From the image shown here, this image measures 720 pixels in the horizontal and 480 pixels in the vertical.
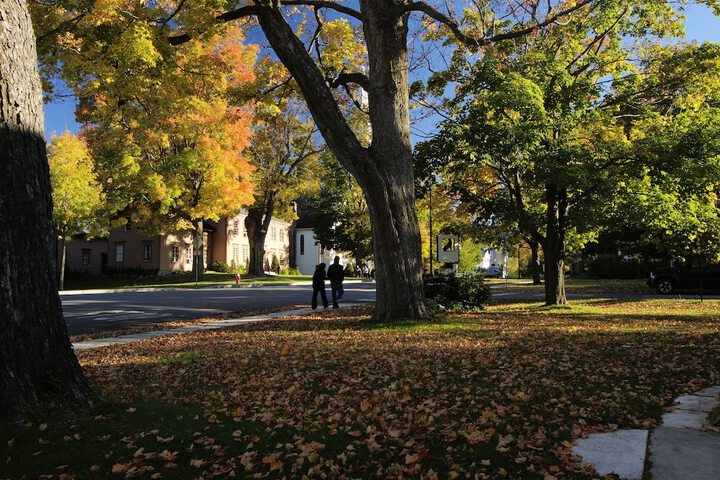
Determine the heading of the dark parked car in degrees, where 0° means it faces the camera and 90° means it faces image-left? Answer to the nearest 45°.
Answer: approximately 90°

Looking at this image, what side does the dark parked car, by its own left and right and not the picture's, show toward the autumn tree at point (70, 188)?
front

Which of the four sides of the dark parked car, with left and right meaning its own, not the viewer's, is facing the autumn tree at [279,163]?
front

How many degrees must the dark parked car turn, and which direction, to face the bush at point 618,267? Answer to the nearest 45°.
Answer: approximately 90° to its right

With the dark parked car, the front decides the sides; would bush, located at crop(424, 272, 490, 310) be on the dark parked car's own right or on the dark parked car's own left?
on the dark parked car's own left

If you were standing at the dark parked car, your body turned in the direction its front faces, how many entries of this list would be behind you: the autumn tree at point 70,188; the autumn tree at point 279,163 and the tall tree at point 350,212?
0

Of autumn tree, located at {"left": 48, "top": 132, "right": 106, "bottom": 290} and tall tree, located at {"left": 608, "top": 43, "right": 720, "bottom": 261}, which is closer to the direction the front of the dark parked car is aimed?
the autumn tree

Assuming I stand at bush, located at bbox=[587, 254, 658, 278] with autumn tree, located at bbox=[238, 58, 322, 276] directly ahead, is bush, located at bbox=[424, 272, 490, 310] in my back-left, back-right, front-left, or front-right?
front-left
